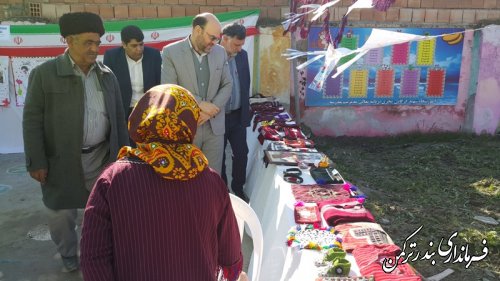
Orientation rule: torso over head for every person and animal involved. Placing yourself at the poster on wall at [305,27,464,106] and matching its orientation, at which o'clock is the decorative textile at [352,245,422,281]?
The decorative textile is roughly at 12 o'clock from the poster on wall.

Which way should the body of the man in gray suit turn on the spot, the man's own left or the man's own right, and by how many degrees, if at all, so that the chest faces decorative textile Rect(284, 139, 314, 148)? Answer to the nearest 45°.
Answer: approximately 90° to the man's own left

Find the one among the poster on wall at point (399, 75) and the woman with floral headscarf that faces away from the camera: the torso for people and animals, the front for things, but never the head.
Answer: the woman with floral headscarf

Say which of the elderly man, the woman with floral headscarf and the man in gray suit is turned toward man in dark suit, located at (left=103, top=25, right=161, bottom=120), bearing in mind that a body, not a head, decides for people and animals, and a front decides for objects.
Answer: the woman with floral headscarf

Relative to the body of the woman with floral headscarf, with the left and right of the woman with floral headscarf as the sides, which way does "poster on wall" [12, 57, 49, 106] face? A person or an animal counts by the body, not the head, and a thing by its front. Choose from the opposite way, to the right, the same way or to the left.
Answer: the opposite way

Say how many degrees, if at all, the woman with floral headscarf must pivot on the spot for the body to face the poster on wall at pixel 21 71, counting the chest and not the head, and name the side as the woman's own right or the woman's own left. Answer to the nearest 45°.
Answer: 0° — they already face it

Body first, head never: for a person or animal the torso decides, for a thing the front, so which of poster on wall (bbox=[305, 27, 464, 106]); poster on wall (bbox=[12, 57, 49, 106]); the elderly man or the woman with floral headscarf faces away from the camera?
the woman with floral headscarf

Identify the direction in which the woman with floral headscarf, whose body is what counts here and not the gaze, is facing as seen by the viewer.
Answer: away from the camera

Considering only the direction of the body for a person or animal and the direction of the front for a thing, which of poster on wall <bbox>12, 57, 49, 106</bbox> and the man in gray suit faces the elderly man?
the poster on wall

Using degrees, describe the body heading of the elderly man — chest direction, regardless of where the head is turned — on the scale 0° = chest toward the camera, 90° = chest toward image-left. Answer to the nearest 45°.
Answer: approximately 315°
